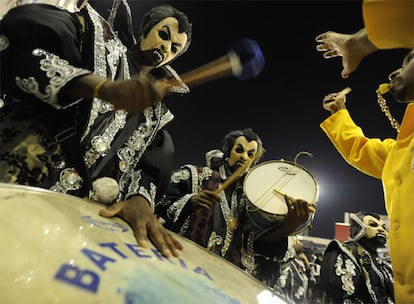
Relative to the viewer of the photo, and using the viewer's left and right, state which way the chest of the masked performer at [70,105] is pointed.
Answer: facing the viewer and to the right of the viewer

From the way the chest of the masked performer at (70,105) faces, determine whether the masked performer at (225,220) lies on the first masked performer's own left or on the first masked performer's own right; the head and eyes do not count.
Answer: on the first masked performer's own left

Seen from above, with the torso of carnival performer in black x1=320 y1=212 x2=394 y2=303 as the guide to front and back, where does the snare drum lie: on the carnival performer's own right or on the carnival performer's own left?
on the carnival performer's own right

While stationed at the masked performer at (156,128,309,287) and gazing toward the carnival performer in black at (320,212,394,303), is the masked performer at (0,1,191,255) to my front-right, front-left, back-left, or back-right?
back-right

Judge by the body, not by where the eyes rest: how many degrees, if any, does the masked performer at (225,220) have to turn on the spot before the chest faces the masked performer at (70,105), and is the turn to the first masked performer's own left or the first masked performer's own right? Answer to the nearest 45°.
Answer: approximately 45° to the first masked performer's own right

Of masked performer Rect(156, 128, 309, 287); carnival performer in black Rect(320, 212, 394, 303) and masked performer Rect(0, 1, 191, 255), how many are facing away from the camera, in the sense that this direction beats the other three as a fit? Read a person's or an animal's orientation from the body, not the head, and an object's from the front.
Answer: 0

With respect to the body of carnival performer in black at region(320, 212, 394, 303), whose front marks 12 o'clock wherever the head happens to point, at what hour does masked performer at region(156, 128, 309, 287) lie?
The masked performer is roughly at 3 o'clock from the carnival performer in black.

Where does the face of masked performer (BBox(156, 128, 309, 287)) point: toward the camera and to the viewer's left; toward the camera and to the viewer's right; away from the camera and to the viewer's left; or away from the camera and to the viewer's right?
toward the camera and to the viewer's right

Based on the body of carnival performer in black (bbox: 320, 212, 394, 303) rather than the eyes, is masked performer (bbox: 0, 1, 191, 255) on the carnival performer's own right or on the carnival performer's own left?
on the carnival performer's own right

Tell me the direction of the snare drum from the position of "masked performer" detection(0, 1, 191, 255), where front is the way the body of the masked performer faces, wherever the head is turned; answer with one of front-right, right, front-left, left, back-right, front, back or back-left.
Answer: left
